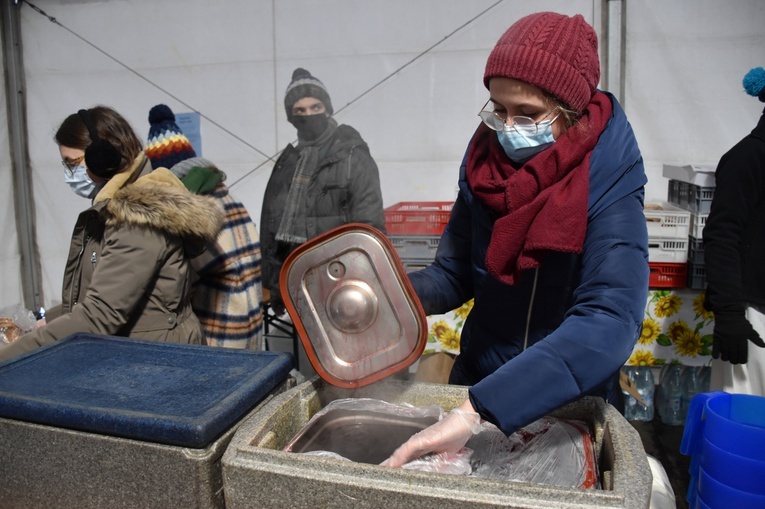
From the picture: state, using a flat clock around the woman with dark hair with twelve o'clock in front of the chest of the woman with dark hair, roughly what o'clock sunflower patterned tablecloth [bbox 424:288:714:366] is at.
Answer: The sunflower patterned tablecloth is roughly at 6 o'clock from the woman with dark hair.

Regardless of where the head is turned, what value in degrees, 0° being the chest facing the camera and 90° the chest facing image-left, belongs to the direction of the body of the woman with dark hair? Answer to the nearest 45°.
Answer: approximately 90°

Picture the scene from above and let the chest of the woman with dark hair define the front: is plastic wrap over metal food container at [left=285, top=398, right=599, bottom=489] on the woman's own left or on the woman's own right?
on the woman's own left

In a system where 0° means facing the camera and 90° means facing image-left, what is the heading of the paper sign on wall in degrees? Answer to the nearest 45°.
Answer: approximately 0°

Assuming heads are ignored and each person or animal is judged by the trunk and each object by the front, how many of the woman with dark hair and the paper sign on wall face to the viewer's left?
1

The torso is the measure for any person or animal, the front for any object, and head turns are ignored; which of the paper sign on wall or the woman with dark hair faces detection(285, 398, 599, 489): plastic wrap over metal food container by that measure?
the paper sign on wall

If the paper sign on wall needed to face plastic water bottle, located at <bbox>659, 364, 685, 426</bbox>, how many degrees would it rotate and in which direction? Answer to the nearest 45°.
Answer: approximately 45° to its left

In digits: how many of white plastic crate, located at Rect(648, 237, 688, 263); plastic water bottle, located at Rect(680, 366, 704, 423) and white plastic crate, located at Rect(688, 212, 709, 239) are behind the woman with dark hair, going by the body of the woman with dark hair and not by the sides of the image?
3

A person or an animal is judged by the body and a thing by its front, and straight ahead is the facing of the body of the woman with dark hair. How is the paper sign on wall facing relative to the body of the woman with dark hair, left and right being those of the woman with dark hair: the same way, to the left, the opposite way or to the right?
to the left

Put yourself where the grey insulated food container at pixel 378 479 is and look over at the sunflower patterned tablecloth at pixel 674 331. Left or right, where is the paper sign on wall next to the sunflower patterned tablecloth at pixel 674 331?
left
